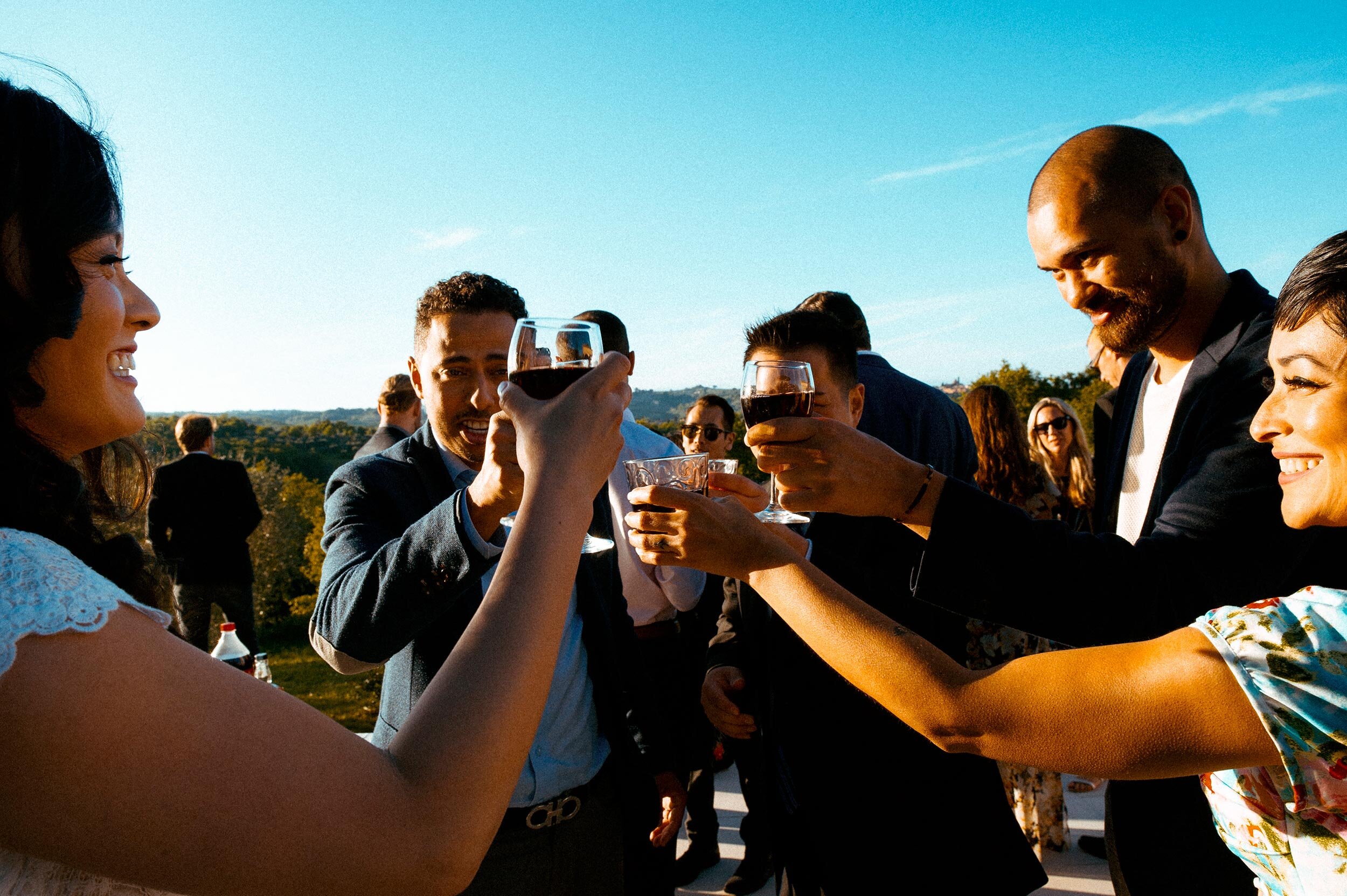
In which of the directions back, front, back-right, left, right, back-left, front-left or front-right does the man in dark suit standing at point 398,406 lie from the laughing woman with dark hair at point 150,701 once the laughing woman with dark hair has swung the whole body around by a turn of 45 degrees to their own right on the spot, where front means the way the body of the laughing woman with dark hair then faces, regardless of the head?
back-left

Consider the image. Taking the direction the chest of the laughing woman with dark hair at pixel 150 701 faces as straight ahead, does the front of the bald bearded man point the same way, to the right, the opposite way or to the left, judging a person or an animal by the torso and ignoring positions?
the opposite way

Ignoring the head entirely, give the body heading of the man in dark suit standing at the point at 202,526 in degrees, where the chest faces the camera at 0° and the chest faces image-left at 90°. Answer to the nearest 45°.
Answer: approximately 180°

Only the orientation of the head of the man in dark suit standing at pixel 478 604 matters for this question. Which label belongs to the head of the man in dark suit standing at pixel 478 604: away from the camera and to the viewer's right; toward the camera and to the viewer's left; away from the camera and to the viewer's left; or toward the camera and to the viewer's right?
toward the camera and to the viewer's right

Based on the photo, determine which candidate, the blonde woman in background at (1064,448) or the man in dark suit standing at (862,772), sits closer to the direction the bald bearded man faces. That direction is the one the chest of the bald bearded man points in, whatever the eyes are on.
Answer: the man in dark suit standing

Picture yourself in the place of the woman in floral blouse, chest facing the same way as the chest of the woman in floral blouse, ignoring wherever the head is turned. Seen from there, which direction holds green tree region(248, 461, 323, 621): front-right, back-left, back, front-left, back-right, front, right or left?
front-right

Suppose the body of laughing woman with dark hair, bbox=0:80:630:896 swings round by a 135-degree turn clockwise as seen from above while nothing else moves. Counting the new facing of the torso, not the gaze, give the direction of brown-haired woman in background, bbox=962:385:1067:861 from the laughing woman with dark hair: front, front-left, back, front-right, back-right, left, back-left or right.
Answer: back

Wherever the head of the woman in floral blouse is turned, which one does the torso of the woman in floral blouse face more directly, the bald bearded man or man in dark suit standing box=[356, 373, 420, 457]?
the man in dark suit standing

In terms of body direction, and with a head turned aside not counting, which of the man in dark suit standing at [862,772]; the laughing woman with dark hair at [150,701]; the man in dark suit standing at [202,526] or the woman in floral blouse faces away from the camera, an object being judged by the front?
the man in dark suit standing at [202,526]

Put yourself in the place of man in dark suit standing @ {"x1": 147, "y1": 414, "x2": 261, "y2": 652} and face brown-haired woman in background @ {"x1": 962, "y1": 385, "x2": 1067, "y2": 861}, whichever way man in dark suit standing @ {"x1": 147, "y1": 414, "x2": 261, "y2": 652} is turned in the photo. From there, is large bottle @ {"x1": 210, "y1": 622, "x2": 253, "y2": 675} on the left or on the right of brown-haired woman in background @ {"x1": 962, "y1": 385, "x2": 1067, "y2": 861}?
right

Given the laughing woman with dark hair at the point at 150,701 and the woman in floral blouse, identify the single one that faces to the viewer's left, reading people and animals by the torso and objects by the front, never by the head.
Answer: the woman in floral blouse

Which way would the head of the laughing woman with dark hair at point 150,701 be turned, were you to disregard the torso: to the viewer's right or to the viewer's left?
to the viewer's right

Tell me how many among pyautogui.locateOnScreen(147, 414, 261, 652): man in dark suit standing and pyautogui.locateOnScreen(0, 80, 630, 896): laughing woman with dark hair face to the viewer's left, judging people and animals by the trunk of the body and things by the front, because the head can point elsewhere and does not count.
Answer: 0

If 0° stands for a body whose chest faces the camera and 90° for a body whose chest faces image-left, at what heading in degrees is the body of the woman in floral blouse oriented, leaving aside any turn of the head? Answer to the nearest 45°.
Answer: approximately 90°
